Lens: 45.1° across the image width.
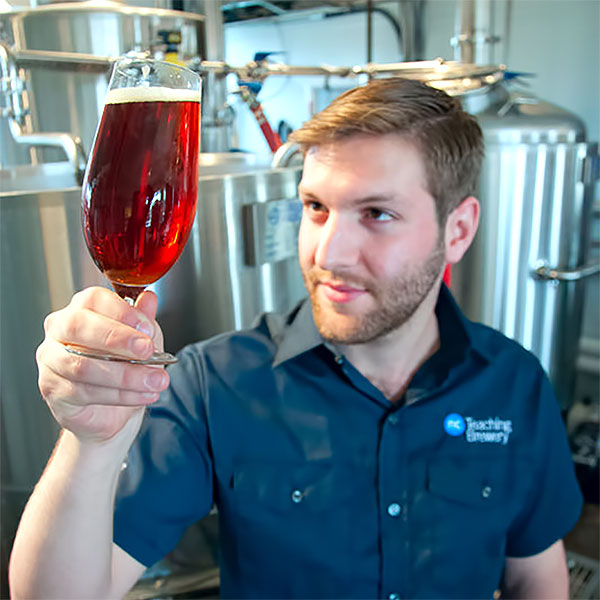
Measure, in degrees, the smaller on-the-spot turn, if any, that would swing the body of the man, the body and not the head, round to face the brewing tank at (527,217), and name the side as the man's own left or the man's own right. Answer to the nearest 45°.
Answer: approximately 135° to the man's own left

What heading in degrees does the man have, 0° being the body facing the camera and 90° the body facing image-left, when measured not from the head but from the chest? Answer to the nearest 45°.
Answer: approximately 0°

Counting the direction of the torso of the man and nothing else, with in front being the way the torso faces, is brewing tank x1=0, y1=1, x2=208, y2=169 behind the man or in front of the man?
behind

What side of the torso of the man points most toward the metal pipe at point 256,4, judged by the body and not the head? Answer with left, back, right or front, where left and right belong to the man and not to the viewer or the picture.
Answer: back
